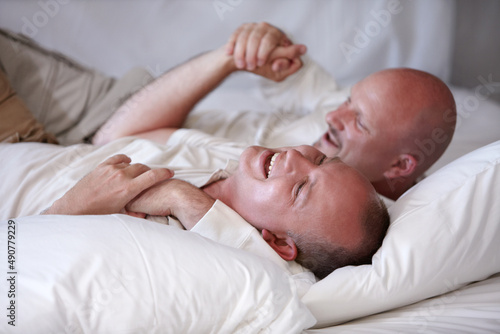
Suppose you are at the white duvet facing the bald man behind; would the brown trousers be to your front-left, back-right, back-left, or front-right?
front-left

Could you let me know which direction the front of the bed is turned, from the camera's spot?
facing to the left of the viewer
